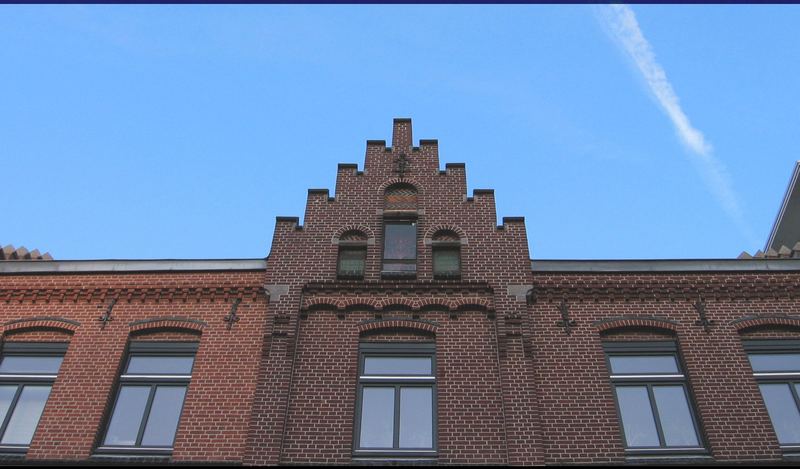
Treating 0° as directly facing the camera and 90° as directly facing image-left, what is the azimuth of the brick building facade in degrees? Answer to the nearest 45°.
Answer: approximately 0°
